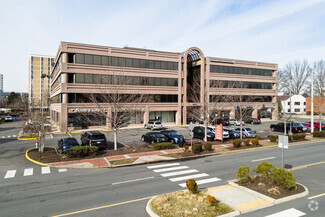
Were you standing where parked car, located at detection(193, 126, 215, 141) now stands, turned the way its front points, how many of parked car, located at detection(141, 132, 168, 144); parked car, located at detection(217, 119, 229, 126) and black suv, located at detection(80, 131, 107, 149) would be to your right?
2

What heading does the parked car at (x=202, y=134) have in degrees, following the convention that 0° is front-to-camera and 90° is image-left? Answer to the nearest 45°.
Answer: approximately 315°

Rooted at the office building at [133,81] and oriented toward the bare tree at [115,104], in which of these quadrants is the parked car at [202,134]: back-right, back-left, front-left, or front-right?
front-left

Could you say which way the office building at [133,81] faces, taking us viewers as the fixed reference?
facing the viewer and to the right of the viewer

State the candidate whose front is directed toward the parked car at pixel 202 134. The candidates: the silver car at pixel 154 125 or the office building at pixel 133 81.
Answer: the office building

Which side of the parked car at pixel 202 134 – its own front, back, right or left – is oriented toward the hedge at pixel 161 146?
right

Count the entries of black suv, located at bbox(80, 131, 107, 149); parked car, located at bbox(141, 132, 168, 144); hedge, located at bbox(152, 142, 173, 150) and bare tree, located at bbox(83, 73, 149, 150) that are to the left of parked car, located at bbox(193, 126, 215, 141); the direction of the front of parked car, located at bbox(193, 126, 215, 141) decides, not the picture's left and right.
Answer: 0

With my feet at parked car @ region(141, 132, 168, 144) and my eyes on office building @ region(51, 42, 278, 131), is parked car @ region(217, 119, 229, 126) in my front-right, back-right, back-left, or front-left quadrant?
front-right

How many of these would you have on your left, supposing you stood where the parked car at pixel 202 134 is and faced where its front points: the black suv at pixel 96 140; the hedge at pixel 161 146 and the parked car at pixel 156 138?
0

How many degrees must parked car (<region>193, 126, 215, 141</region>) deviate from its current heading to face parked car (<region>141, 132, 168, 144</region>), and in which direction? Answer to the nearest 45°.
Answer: approximately 90° to its right

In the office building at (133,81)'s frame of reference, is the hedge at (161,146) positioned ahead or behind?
ahead

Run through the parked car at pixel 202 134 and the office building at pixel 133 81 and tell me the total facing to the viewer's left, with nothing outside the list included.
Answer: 0

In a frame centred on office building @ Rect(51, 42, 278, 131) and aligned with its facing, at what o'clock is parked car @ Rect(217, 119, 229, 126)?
The parked car is roughly at 10 o'clock from the office building.

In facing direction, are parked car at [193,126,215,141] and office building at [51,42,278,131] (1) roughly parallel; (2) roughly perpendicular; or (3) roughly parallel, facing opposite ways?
roughly parallel

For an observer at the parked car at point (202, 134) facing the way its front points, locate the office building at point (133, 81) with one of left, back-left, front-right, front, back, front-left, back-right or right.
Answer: back
